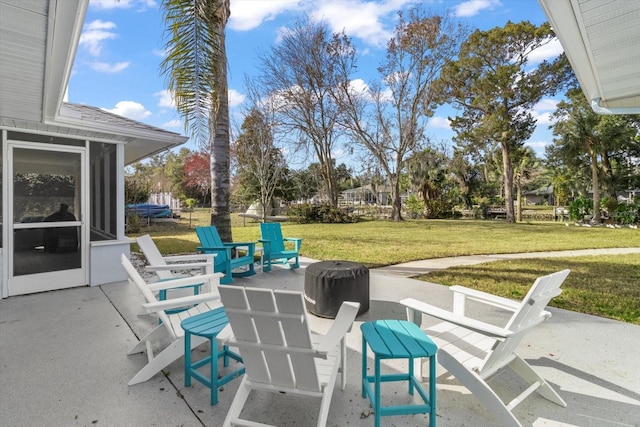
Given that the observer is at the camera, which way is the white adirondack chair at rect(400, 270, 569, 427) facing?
facing away from the viewer and to the left of the viewer

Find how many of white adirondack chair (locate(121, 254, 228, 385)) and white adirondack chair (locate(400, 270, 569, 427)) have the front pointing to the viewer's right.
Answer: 1

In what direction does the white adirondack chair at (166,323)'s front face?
to the viewer's right

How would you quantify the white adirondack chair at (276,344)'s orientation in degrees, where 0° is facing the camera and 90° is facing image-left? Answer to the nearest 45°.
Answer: approximately 225°

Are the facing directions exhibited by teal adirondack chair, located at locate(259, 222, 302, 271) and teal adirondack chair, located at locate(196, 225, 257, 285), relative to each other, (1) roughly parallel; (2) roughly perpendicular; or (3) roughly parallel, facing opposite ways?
roughly parallel

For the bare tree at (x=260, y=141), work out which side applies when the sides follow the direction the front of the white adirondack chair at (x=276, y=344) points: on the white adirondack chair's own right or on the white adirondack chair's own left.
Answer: on the white adirondack chair's own left

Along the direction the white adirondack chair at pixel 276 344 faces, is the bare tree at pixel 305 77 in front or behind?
in front

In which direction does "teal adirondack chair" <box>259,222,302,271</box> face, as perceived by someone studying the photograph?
facing the viewer and to the right of the viewer

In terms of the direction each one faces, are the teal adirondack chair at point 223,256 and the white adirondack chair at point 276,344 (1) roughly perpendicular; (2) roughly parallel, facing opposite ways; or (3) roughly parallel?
roughly perpendicular

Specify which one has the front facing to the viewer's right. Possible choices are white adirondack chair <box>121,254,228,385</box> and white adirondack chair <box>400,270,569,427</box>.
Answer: white adirondack chair <box>121,254,228,385</box>

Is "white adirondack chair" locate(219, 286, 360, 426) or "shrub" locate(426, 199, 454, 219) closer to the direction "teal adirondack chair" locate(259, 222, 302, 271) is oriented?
the white adirondack chair

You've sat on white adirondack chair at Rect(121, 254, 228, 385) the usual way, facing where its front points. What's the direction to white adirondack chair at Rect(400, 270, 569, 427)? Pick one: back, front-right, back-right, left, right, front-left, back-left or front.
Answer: front-right

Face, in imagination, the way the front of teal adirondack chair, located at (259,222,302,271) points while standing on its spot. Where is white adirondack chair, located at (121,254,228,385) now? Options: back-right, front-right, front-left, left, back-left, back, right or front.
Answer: front-right

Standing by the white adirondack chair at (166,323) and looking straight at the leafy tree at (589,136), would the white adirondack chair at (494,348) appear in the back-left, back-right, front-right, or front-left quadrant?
front-right

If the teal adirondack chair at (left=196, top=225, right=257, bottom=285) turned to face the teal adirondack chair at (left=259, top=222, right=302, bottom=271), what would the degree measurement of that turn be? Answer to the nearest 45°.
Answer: approximately 90° to its left
